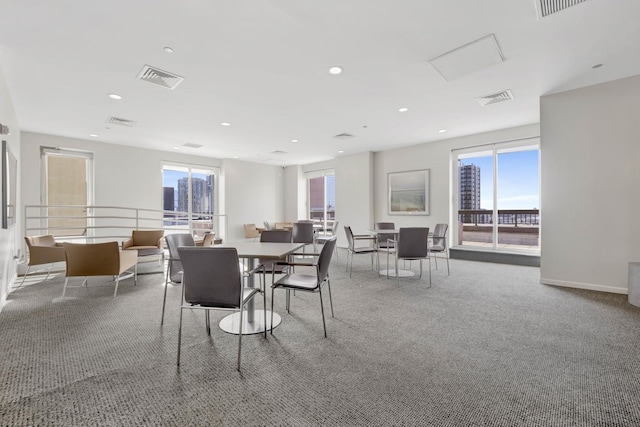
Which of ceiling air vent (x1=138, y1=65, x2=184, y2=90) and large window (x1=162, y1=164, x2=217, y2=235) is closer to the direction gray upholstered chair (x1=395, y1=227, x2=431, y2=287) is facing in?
the large window

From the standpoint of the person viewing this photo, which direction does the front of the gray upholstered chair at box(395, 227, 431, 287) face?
facing away from the viewer

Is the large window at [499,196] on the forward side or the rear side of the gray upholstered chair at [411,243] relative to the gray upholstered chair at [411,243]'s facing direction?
on the forward side

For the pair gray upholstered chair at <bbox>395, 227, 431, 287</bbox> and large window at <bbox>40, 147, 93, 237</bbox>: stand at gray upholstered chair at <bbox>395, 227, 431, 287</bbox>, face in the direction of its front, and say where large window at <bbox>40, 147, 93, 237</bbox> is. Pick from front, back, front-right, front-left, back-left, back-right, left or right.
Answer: left

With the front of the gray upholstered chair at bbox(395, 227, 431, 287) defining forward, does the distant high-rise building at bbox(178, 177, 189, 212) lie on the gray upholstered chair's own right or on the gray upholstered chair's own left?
on the gray upholstered chair's own left

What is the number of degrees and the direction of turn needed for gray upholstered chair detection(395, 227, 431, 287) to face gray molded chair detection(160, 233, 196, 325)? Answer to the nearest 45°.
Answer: approximately 135° to its left

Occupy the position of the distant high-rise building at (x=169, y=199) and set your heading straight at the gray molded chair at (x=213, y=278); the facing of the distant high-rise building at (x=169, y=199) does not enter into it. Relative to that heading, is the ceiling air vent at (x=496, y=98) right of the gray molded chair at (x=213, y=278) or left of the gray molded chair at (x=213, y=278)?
left

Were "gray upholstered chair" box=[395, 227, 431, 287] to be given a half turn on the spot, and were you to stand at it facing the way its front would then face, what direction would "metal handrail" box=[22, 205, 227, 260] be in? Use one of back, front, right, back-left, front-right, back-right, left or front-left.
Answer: right

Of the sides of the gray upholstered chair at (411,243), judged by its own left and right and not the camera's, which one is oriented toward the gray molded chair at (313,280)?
back

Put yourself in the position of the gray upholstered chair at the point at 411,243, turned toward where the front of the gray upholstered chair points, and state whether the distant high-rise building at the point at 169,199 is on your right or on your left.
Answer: on your left

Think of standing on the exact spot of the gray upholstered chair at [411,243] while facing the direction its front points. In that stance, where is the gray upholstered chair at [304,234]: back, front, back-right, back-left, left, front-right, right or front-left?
left

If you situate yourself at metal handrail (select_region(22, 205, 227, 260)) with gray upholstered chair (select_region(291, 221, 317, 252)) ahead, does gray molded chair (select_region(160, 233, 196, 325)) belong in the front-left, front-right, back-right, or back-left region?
front-right

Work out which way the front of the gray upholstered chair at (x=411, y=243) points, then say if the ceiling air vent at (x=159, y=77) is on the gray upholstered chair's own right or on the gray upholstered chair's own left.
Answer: on the gray upholstered chair's own left

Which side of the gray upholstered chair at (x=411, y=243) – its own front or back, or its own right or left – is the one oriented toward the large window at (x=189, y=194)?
left

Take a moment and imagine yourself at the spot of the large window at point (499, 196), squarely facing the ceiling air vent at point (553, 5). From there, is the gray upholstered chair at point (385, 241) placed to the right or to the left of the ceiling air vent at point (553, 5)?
right
